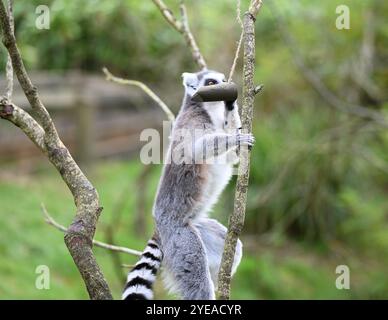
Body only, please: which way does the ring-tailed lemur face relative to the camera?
to the viewer's right
